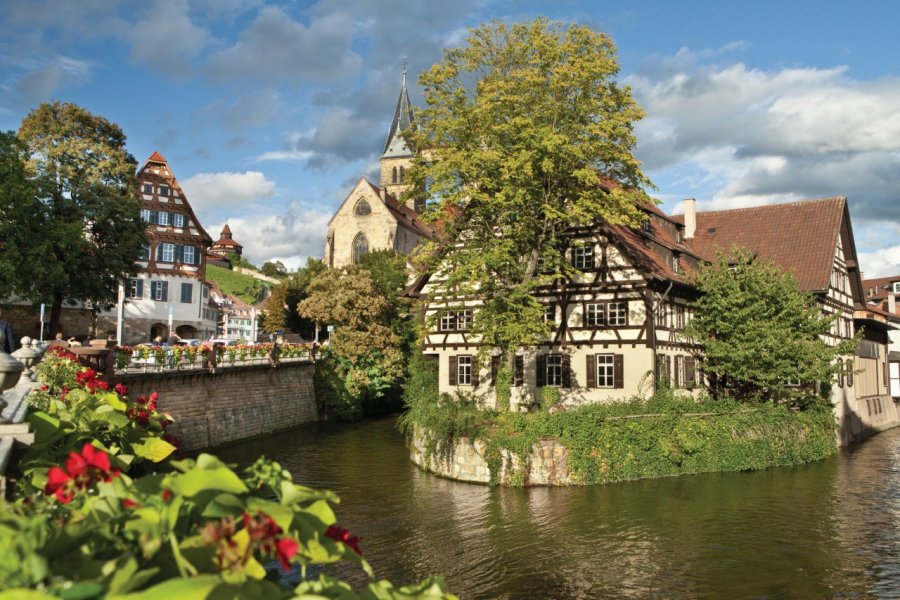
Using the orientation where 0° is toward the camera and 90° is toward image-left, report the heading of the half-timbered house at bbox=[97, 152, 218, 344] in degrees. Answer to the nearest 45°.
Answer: approximately 0°

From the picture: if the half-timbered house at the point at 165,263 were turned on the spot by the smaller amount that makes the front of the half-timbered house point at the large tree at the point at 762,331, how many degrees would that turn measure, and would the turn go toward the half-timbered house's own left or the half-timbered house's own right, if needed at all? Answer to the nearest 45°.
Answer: approximately 45° to the half-timbered house's own left

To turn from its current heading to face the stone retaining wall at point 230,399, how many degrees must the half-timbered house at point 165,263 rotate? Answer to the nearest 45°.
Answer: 0° — it already faces it

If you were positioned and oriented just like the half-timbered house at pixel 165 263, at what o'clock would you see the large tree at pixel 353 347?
The large tree is roughly at 10 o'clock from the half-timbered house.

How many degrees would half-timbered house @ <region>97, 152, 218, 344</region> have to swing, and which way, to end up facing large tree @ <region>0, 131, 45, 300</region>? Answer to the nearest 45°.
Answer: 0° — it already faces it

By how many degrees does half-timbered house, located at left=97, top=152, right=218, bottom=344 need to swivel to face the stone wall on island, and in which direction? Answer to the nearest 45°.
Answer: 0° — it already faces it

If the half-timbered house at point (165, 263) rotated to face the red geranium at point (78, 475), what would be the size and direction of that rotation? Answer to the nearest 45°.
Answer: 0° — it already faces it

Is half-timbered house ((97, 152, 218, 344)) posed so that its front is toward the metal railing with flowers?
yes
